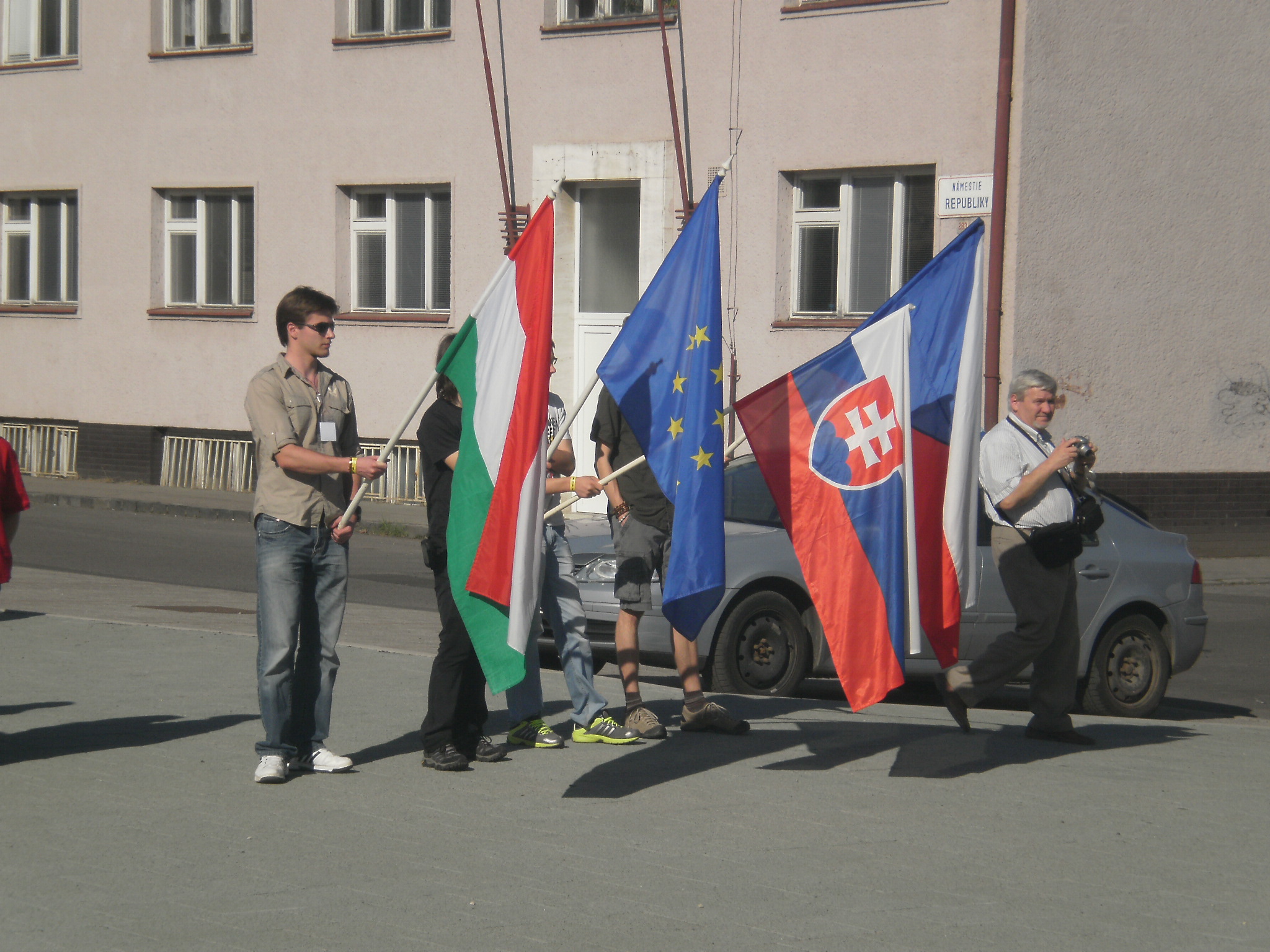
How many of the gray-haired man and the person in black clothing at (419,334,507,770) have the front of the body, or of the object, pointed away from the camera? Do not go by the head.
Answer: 0

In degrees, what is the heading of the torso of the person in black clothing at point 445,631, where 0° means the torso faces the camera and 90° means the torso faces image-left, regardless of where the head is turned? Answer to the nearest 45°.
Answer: approximately 315°

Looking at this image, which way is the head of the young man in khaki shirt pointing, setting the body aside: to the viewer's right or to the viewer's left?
to the viewer's right

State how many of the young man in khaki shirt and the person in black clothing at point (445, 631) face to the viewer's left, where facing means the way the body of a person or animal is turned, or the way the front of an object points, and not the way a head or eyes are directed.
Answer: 0
